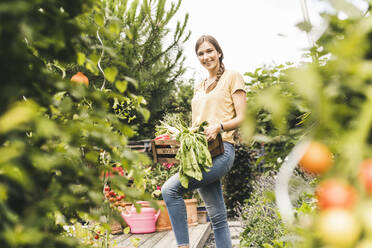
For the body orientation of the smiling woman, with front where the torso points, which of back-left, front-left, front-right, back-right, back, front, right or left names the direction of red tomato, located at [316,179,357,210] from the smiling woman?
front-left

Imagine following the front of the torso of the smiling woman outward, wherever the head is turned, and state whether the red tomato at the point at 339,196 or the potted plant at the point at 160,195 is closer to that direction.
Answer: the red tomato

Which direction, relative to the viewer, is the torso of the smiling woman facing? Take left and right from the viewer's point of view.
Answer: facing the viewer and to the left of the viewer

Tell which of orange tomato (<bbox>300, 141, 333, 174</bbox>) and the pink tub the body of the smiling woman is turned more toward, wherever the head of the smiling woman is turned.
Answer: the orange tomato

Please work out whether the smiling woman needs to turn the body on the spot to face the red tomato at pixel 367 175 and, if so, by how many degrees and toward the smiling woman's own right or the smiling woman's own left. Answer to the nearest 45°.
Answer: approximately 45° to the smiling woman's own left

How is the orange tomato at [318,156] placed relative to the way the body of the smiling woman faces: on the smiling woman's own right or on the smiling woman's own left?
on the smiling woman's own left

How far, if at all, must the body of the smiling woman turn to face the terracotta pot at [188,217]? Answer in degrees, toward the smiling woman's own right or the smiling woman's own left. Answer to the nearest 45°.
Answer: approximately 135° to the smiling woman's own right

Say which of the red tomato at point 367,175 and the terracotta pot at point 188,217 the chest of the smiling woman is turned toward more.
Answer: the red tomato

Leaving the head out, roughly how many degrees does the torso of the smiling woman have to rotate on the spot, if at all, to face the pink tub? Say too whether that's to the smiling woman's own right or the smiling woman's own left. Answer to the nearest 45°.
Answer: approximately 90° to the smiling woman's own right
